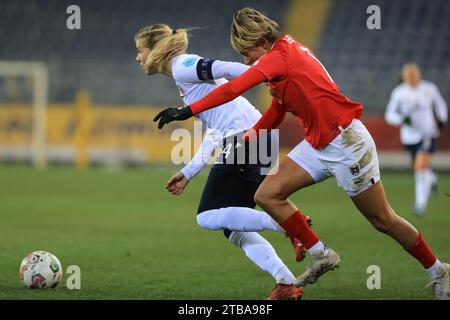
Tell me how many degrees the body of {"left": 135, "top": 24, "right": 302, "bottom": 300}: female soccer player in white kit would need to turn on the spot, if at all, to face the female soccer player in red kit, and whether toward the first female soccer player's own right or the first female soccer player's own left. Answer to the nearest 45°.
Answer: approximately 135° to the first female soccer player's own left

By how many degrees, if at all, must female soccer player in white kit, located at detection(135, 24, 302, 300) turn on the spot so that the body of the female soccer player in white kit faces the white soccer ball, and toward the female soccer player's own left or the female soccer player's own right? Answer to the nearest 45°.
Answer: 0° — they already face it

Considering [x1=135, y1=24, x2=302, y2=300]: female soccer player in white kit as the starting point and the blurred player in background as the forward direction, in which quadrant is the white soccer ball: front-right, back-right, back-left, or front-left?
back-left

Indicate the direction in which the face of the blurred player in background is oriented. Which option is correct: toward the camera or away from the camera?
toward the camera

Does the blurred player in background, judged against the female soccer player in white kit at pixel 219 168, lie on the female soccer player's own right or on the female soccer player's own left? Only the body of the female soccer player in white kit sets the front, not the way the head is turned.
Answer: on the female soccer player's own right

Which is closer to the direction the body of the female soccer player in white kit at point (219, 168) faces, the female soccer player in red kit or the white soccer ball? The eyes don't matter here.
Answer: the white soccer ball

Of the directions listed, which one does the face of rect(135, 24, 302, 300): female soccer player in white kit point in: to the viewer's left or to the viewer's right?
to the viewer's left

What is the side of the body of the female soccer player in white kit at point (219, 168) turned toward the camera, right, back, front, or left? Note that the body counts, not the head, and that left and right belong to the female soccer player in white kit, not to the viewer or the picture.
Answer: left
